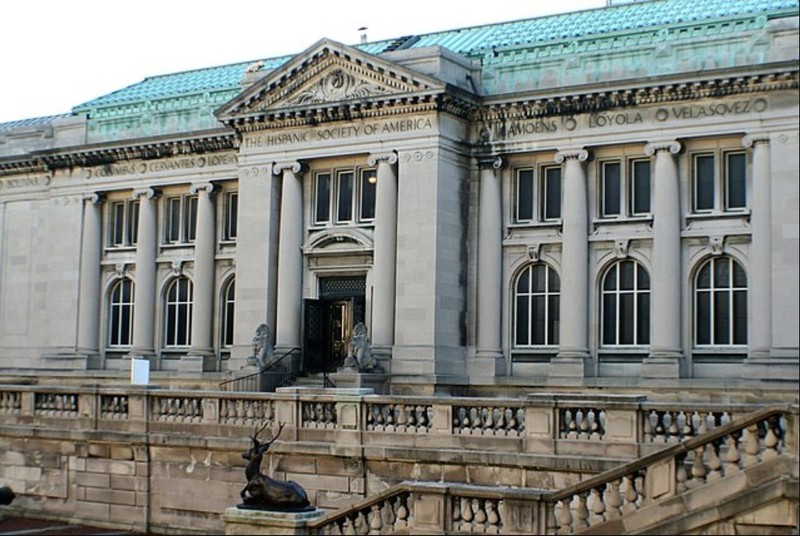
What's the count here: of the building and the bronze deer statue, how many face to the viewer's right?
0

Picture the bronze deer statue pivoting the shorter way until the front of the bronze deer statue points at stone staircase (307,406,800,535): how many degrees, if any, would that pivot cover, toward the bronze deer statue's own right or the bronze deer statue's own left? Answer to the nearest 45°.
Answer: approximately 135° to the bronze deer statue's own left

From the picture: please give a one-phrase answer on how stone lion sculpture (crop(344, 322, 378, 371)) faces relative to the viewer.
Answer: facing the viewer and to the left of the viewer

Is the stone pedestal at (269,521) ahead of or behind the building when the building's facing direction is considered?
ahead

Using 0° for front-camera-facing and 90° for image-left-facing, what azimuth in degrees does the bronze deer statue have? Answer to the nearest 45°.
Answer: approximately 90°

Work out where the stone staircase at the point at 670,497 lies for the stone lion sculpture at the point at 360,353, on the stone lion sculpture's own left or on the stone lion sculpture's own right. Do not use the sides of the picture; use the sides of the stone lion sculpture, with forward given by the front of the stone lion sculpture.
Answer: on the stone lion sculpture's own left

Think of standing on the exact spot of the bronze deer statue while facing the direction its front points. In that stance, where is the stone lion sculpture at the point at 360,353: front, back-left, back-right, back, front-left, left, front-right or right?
right

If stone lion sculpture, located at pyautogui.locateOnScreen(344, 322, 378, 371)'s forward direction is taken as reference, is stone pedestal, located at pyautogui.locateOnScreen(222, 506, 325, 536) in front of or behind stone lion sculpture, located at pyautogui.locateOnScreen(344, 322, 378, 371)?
in front

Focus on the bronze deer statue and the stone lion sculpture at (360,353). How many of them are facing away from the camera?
0

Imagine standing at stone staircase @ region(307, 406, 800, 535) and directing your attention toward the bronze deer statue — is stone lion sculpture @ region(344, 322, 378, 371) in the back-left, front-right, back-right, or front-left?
front-right

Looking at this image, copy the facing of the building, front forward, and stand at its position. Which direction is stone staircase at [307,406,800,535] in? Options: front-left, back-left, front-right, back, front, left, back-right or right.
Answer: front-left

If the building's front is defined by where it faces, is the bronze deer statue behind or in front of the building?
in front
